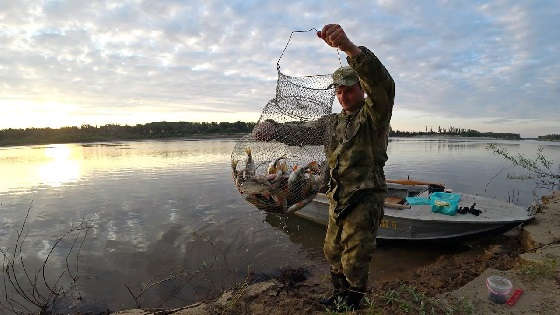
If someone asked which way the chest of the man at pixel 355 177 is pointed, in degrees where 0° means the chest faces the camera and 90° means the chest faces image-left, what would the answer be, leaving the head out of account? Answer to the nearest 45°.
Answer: approximately 45°

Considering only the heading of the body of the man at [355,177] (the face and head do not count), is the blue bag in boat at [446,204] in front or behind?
behind

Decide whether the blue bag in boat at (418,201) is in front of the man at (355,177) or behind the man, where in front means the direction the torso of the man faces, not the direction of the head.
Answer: behind
